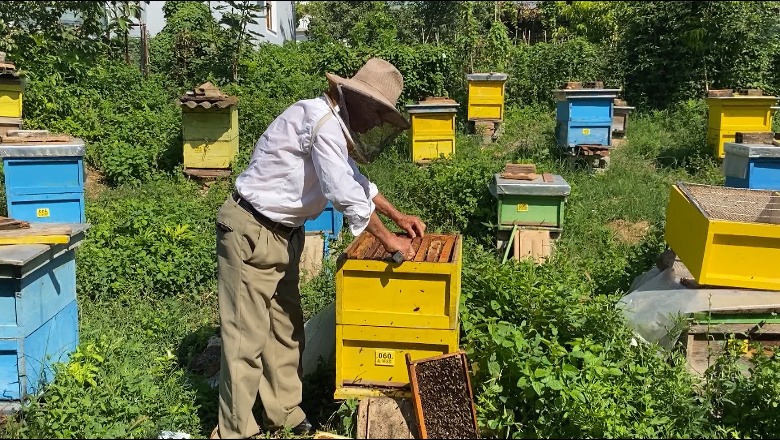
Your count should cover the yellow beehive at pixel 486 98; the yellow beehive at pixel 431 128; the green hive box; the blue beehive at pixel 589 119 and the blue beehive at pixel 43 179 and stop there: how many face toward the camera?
5

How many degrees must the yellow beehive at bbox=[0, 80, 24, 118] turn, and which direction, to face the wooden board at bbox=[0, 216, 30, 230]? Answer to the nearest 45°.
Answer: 0° — it already faces it

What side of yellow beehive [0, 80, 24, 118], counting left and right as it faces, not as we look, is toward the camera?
front

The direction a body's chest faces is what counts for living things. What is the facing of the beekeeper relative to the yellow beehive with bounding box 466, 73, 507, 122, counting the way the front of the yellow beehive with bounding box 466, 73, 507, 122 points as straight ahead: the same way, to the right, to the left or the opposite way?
to the left

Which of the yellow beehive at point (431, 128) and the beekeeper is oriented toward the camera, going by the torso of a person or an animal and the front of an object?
the yellow beehive

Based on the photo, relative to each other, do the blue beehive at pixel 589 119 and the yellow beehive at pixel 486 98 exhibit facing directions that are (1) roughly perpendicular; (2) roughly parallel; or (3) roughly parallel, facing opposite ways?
roughly parallel

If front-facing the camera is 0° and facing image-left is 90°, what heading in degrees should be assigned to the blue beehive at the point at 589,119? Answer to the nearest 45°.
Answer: approximately 0°

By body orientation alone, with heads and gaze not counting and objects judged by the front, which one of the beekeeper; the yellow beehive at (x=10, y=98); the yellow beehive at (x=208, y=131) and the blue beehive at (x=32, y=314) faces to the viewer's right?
the beekeeper

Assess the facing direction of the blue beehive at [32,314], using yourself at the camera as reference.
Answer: facing the viewer and to the left of the viewer

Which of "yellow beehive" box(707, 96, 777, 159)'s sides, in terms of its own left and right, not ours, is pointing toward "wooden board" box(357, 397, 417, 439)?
front

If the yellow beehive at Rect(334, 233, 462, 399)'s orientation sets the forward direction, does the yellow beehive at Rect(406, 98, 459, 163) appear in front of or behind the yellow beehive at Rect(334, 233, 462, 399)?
behind

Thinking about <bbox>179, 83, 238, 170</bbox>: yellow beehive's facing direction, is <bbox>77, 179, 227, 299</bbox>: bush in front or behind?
in front

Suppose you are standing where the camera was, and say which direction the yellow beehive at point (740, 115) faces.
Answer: facing the viewer

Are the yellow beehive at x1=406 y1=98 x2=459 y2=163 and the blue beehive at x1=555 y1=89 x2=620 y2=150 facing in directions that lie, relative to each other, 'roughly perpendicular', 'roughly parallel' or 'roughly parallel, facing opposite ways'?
roughly parallel

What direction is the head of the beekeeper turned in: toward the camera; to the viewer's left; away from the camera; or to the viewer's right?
to the viewer's right

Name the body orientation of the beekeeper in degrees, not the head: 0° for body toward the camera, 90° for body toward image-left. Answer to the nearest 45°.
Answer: approximately 270°

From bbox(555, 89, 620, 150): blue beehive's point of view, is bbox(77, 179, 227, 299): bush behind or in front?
in front

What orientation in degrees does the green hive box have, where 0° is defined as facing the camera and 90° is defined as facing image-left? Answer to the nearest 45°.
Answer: approximately 0°
